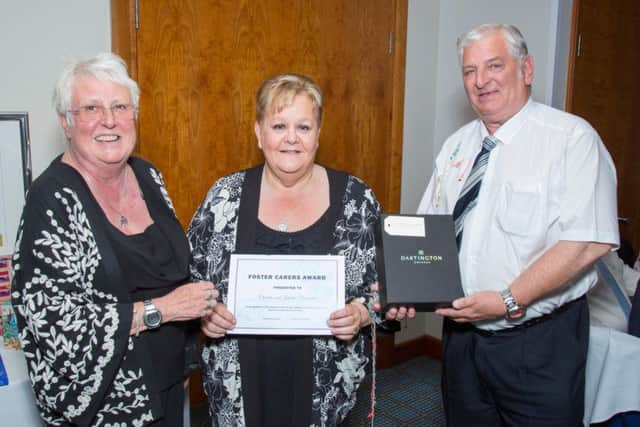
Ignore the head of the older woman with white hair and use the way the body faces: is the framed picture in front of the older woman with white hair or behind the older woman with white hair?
behind

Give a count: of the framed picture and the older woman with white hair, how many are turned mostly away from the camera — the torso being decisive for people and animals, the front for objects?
0

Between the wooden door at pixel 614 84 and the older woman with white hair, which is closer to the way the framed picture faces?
the older woman with white hair

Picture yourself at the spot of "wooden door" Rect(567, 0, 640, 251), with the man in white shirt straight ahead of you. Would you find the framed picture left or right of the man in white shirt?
right

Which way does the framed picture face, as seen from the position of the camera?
facing the viewer

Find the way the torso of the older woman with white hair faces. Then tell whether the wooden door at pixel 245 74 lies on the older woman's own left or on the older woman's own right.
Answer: on the older woman's own left

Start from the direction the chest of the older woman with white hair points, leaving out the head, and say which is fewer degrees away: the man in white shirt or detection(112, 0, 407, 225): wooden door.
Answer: the man in white shirt

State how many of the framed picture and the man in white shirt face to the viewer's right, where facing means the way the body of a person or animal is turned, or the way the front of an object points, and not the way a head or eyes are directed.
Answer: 0

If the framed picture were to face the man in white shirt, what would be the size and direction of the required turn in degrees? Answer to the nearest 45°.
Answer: approximately 45° to its left

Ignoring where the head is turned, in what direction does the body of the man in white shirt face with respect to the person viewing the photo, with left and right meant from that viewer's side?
facing the viewer and to the left of the viewer

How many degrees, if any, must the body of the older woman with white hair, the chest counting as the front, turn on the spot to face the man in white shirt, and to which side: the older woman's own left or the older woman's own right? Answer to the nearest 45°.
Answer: approximately 45° to the older woman's own left

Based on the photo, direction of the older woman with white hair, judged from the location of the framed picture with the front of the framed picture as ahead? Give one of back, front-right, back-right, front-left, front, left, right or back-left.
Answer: front

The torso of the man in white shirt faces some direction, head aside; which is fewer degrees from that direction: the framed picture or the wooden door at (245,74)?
the framed picture

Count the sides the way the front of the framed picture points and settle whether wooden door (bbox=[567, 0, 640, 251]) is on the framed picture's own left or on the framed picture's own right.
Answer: on the framed picture's own left
